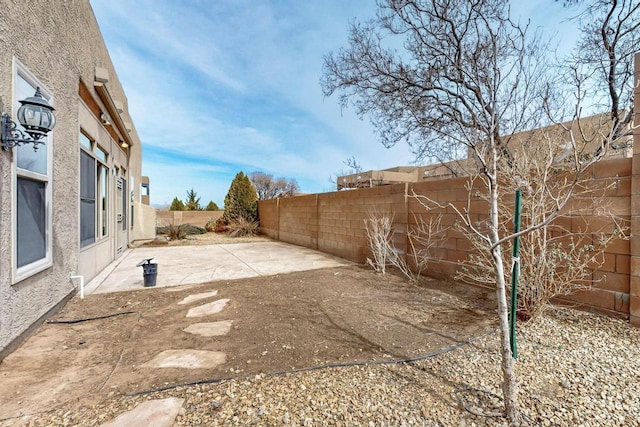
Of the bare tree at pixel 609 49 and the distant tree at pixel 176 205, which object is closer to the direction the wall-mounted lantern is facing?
the bare tree

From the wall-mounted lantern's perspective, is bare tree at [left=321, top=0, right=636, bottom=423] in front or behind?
in front

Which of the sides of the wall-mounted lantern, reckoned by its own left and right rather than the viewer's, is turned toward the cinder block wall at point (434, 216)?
front

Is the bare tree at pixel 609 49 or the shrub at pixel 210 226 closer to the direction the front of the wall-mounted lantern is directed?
the bare tree

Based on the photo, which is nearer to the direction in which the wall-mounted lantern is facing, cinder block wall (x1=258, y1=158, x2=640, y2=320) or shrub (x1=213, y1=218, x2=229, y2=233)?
the cinder block wall

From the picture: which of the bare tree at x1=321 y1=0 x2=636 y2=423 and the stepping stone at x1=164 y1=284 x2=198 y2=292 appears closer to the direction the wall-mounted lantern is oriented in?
the bare tree

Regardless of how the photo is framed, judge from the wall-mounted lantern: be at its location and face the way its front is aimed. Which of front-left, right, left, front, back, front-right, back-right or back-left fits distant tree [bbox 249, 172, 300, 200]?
front-left

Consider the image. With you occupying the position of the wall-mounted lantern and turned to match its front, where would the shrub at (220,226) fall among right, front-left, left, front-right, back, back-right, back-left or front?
front-left

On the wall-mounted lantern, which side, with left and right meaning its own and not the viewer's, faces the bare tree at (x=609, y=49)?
front

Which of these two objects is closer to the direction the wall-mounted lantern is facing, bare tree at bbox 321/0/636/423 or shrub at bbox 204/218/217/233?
the bare tree

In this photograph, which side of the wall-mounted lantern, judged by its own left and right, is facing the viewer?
right

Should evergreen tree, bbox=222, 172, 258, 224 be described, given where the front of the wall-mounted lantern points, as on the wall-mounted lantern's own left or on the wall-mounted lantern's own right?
on the wall-mounted lantern's own left

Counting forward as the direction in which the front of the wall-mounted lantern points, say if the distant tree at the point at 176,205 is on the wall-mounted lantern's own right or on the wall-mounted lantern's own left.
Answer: on the wall-mounted lantern's own left
